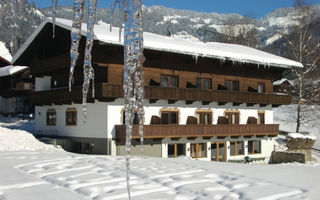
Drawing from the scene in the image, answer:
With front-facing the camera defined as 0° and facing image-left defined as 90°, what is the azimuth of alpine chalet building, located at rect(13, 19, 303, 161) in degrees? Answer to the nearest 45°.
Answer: approximately 315°

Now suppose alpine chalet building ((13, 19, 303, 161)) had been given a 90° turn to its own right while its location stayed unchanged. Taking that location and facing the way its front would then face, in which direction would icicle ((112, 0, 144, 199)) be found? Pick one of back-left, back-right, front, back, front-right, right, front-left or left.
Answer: front-left
